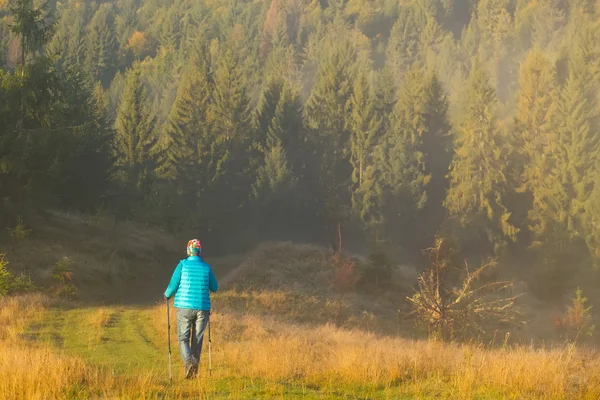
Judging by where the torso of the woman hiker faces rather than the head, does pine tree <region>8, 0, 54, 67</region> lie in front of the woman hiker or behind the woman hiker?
in front

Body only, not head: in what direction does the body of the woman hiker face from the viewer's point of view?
away from the camera

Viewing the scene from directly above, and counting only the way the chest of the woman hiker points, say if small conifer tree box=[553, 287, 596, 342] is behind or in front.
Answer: in front

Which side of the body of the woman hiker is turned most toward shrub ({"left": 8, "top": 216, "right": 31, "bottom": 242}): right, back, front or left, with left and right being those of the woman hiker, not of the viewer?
front

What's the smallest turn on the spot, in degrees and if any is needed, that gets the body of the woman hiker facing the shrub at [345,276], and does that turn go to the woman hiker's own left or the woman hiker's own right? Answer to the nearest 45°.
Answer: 0° — they already face it
